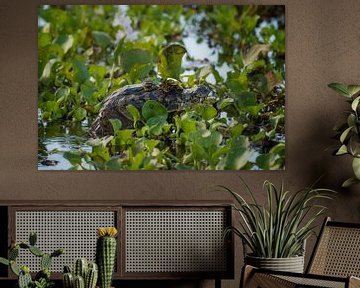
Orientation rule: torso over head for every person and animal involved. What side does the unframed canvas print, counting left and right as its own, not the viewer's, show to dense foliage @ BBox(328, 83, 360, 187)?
left

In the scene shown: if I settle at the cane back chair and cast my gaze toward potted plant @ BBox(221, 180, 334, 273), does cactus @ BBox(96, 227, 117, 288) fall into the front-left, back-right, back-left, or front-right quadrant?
front-left

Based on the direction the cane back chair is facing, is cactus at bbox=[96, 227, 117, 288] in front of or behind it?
in front

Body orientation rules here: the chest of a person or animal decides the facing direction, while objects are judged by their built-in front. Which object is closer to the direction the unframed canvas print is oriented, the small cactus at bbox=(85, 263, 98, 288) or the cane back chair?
the small cactus

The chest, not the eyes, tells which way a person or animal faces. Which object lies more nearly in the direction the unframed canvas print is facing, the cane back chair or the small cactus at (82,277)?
the small cactus

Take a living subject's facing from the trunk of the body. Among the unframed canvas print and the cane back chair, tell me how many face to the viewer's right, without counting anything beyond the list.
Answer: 0

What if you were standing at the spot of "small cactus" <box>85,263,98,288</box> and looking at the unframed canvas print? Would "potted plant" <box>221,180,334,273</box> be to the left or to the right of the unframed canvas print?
right

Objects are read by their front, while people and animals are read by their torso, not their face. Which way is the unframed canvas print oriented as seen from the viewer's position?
toward the camera

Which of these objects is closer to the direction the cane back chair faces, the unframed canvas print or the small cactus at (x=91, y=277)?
the small cactus

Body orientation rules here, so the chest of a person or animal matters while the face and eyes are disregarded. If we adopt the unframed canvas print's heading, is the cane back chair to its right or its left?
on its left
